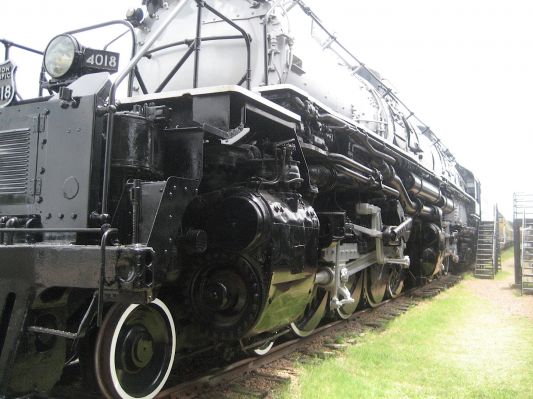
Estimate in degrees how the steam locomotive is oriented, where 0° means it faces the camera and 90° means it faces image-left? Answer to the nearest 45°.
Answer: approximately 45°
